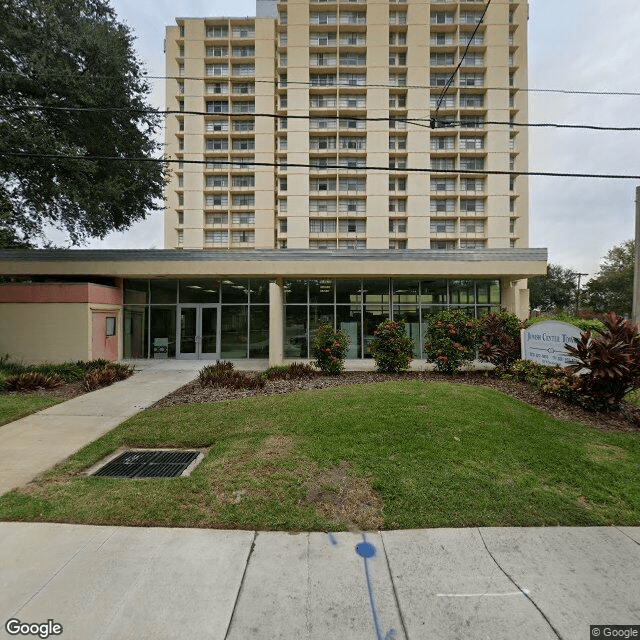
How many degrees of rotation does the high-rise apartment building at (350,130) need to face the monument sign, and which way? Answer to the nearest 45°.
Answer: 0° — it already faces it

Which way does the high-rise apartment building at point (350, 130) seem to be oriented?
toward the camera

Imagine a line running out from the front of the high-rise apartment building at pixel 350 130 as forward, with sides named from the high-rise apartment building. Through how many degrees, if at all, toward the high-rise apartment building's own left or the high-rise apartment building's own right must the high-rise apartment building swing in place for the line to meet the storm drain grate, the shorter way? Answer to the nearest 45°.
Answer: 0° — it already faces it

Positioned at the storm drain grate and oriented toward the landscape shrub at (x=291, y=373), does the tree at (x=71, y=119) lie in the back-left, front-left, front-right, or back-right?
front-left

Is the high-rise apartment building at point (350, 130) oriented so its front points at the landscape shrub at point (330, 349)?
yes

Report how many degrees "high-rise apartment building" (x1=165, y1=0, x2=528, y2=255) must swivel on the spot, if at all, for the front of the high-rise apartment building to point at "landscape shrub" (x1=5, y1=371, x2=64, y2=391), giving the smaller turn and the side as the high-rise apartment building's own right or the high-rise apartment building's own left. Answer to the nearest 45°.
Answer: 0° — it already faces it

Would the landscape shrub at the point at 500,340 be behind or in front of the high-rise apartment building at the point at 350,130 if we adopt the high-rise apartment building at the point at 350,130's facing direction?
in front

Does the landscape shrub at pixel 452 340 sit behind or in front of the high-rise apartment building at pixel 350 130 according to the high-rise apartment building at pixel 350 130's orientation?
in front

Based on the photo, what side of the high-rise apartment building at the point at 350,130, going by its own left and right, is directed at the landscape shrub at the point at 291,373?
front

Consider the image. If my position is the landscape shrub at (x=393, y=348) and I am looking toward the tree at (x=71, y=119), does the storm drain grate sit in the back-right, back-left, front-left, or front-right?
front-left
